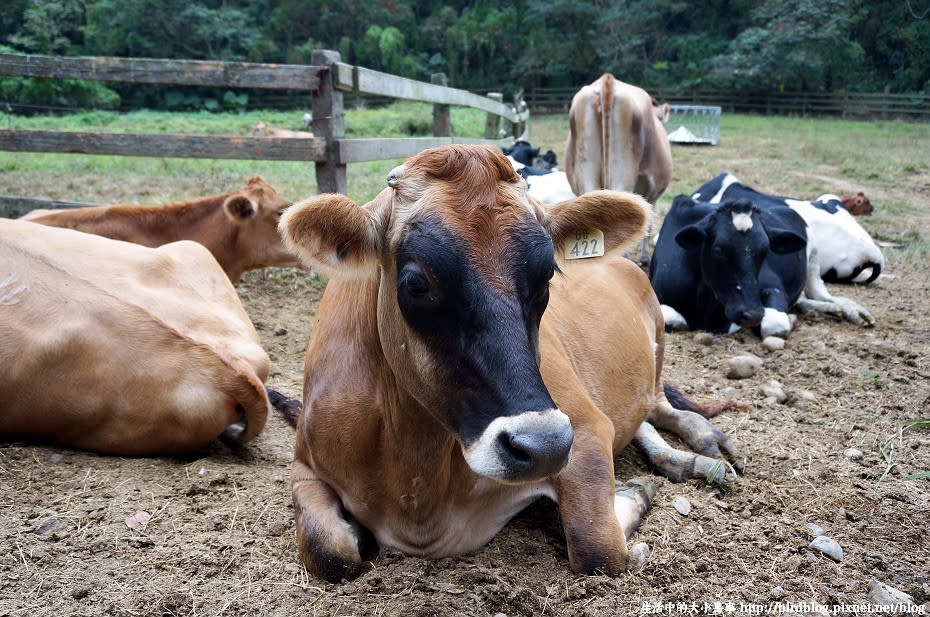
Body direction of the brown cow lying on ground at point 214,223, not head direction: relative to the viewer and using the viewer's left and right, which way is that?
facing to the right of the viewer

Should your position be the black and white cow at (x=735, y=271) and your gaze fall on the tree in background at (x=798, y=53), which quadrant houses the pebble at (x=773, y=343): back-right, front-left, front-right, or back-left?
back-right

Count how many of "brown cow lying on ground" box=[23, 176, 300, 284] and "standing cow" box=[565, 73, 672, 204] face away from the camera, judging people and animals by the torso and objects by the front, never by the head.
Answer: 1

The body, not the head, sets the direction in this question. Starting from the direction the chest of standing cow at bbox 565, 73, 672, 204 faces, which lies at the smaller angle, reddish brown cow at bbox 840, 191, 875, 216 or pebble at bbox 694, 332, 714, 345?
the reddish brown cow

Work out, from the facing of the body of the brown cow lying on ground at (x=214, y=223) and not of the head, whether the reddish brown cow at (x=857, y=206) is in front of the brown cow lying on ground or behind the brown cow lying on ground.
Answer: in front

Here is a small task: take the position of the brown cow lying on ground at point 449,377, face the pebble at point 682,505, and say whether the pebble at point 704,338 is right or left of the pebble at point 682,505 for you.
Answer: left

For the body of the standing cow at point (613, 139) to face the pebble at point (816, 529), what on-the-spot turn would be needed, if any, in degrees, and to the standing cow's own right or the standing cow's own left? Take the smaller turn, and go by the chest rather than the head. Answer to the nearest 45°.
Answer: approximately 180°

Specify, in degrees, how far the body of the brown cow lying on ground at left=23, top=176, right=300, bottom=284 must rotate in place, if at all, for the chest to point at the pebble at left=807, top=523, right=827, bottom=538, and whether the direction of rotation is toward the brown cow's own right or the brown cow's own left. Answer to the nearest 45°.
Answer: approximately 90° to the brown cow's own right

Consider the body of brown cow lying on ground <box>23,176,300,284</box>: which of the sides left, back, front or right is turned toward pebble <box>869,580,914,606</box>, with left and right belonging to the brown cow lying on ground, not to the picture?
right

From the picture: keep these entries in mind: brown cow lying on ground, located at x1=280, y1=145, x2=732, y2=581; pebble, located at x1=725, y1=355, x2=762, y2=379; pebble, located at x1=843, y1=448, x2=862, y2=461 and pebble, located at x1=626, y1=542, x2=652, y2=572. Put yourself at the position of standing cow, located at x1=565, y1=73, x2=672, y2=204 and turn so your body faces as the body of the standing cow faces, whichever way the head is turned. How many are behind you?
4

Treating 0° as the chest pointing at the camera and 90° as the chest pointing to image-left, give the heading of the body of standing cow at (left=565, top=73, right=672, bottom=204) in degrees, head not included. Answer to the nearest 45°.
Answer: approximately 180°

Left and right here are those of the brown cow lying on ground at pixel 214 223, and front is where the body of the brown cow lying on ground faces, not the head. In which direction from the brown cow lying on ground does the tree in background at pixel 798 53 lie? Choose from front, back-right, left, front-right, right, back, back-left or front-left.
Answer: front-left

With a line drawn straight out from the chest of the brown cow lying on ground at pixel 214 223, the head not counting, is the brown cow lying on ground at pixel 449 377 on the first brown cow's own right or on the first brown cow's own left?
on the first brown cow's own right

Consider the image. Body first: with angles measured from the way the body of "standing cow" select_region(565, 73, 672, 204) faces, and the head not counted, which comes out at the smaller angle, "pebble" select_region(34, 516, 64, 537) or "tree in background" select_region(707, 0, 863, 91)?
the tree in background
